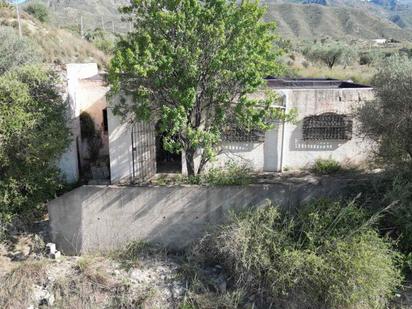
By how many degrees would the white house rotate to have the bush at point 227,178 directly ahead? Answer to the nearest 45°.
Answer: approximately 45° to its right

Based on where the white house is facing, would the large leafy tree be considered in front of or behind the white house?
in front

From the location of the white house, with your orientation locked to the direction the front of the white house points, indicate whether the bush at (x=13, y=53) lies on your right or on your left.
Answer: on your right

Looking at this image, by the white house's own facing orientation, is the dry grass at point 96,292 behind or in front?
in front

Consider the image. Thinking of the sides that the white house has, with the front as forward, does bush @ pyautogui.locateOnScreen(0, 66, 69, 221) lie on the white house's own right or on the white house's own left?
on the white house's own right

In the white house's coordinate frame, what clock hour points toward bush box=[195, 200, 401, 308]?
The bush is roughly at 12 o'clock from the white house.

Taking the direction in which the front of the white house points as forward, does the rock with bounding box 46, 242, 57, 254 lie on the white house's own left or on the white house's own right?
on the white house's own right

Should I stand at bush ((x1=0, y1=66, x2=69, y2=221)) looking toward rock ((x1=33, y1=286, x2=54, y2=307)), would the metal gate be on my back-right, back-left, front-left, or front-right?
back-left

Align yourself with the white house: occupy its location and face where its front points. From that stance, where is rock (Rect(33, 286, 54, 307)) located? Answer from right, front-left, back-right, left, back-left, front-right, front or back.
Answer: front-right

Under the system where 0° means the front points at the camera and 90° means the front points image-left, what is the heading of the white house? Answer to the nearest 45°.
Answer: approximately 0°
